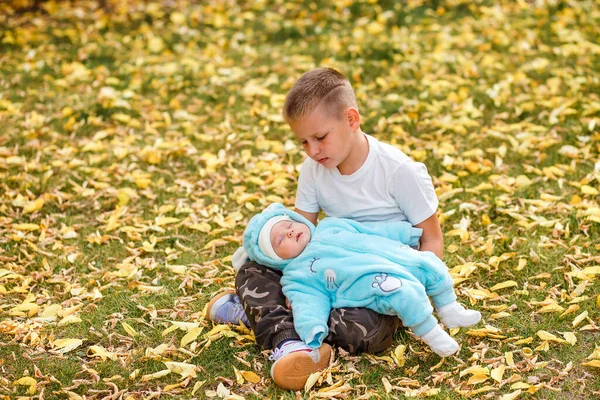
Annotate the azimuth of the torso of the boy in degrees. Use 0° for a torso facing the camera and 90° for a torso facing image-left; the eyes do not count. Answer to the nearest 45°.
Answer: approximately 45°

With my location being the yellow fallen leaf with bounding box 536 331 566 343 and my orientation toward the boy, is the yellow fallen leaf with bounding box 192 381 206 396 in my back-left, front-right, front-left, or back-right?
front-left

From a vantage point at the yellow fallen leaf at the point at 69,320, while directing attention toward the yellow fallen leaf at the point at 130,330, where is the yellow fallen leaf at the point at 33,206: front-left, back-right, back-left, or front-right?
back-left

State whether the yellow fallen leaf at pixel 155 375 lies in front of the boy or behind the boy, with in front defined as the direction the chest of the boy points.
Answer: in front

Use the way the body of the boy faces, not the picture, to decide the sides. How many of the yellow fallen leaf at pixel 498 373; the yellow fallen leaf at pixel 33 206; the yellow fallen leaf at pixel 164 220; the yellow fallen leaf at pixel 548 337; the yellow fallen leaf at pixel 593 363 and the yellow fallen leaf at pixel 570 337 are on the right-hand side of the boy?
2

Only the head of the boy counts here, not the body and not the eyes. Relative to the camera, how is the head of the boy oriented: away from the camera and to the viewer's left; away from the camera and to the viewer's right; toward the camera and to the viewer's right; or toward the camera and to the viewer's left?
toward the camera and to the viewer's left

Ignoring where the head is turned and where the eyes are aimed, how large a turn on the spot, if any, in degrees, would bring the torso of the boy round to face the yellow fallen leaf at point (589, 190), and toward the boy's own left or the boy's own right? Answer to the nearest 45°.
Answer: approximately 180°

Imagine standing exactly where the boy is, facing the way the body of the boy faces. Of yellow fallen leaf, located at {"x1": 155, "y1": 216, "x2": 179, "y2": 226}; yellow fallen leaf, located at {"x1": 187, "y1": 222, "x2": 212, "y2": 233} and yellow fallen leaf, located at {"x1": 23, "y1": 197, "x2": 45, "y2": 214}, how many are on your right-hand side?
3

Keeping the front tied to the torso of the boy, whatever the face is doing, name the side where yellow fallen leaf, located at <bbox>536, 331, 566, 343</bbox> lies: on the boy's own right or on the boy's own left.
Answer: on the boy's own left

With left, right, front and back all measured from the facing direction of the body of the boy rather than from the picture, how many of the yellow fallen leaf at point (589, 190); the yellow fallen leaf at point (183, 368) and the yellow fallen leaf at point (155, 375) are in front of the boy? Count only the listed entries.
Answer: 2

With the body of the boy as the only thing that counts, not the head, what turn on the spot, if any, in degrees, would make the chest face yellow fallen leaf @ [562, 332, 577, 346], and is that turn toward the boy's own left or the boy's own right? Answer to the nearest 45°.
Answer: approximately 90° to the boy's own left

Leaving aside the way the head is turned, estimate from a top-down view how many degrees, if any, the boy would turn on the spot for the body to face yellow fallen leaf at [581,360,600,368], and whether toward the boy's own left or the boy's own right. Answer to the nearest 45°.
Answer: approximately 90° to the boy's own left

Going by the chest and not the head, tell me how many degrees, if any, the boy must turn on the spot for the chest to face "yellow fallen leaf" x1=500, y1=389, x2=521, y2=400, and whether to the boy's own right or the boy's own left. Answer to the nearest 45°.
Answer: approximately 90° to the boy's own left

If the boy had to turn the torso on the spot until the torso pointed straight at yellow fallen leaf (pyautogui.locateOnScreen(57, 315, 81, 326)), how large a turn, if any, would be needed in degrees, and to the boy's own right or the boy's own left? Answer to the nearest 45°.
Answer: approximately 45° to the boy's own right

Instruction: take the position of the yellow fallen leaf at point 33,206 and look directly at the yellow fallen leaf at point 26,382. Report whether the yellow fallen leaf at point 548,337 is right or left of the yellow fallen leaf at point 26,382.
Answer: left

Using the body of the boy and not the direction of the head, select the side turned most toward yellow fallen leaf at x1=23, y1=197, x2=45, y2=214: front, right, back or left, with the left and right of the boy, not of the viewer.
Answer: right

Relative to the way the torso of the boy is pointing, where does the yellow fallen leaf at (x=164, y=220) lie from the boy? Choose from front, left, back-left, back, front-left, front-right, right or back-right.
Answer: right

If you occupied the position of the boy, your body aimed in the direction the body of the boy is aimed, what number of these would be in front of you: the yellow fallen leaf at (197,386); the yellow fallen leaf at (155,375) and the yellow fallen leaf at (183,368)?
3

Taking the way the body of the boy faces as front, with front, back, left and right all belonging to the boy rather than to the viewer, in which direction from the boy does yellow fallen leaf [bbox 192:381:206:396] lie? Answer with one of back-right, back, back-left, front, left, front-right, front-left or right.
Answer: front
